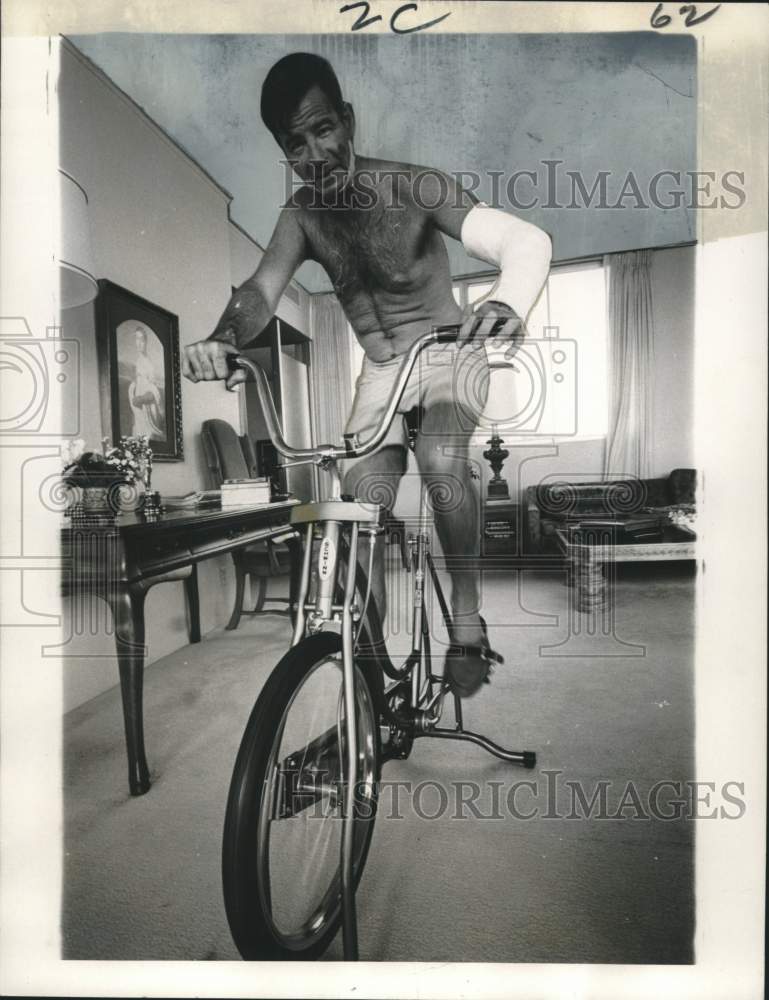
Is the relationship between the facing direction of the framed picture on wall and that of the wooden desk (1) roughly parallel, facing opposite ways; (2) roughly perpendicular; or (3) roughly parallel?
roughly parallel

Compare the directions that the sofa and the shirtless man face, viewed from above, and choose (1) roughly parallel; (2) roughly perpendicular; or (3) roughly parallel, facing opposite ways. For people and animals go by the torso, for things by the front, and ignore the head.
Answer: roughly parallel

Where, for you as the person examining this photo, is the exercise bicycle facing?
facing the viewer and to the left of the viewer

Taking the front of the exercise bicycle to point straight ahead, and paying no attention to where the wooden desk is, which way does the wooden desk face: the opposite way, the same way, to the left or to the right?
to the left

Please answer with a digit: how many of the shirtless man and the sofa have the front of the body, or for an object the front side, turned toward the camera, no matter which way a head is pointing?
2

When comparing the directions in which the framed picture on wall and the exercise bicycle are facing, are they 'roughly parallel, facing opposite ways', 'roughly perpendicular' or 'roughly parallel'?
roughly perpendicular

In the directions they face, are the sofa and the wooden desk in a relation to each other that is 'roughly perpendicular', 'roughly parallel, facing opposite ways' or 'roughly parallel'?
roughly perpendicular

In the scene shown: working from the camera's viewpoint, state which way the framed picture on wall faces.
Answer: facing the viewer and to the right of the viewer

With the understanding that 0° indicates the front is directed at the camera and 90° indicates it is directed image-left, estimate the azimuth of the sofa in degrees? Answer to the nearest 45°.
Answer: approximately 0°

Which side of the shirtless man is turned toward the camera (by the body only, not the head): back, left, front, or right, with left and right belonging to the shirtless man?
front
